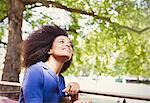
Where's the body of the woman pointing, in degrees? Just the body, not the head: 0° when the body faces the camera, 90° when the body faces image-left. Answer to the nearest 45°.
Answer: approximately 315°
